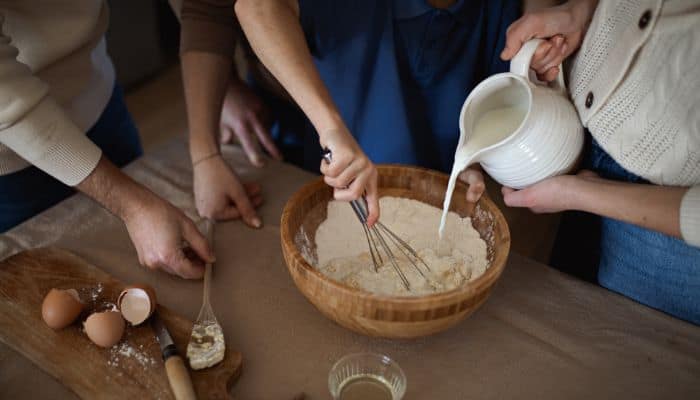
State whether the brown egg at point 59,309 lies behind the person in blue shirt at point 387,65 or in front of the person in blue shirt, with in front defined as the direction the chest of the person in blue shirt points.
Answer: in front

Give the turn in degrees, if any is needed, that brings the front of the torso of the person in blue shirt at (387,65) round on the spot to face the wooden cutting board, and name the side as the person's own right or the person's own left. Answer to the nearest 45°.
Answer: approximately 45° to the person's own right

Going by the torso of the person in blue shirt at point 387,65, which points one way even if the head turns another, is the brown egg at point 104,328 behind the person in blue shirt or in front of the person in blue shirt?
in front

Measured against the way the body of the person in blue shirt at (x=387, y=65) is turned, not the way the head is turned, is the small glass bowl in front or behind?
in front

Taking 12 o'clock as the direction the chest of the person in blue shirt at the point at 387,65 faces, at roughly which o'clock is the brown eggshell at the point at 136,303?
The brown eggshell is roughly at 1 o'clock from the person in blue shirt.

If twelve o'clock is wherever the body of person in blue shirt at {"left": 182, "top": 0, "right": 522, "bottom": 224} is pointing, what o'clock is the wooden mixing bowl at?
The wooden mixing bowl is roughly at 12 o'clock from the person in blue shirt.

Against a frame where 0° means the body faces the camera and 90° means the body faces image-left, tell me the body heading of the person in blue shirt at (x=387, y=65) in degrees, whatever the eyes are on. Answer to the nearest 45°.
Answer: approximately 0°
